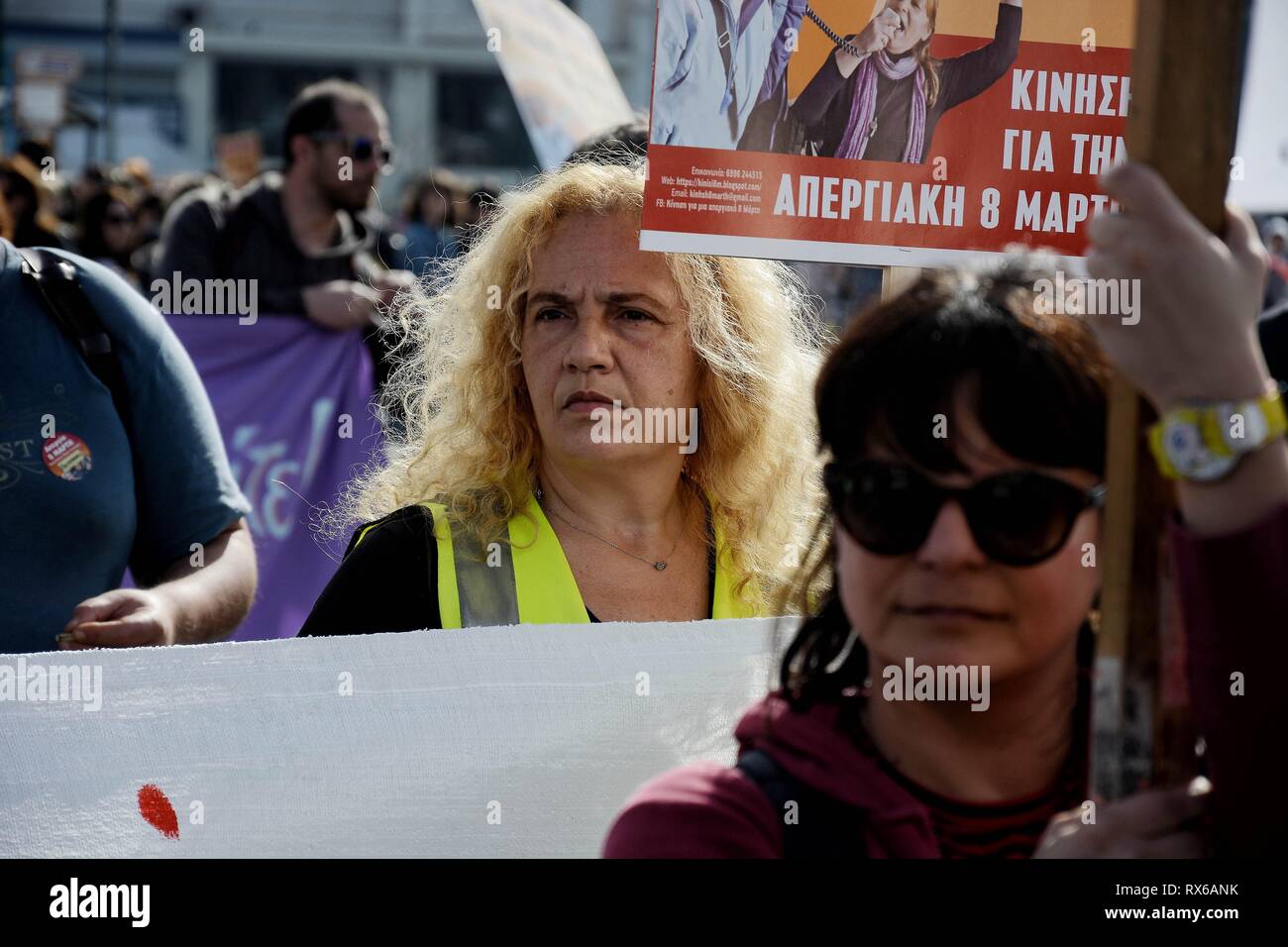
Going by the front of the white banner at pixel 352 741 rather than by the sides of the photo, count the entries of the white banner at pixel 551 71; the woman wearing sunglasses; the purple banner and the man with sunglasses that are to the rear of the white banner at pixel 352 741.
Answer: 3

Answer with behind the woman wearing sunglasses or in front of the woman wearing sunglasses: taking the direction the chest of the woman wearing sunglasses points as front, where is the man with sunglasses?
behind

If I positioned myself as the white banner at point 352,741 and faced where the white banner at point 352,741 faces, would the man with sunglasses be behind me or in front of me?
behind

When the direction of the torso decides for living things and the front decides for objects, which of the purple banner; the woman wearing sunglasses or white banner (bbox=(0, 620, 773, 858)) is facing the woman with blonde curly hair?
the purple banner

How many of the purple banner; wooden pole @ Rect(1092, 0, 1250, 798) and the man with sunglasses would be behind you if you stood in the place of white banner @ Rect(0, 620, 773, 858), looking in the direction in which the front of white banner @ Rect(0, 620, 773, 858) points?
2

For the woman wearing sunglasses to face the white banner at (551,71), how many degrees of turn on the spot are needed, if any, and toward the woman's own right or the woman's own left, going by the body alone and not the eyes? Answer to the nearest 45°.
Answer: approximately 180°

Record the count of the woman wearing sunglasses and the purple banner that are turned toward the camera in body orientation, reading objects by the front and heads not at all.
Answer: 2

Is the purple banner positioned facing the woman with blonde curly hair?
yes

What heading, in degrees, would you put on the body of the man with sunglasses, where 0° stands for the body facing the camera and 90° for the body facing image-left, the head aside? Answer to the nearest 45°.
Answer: approximately 315°
